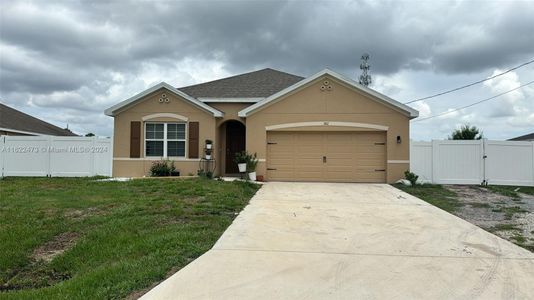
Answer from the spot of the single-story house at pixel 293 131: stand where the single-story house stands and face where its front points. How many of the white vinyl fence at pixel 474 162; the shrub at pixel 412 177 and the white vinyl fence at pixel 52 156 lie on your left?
2

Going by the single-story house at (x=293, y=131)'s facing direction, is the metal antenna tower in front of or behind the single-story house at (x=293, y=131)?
behind

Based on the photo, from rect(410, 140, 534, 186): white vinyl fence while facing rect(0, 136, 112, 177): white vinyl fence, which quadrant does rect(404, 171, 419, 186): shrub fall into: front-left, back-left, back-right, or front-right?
front-left

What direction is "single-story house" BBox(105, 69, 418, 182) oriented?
toward the camera

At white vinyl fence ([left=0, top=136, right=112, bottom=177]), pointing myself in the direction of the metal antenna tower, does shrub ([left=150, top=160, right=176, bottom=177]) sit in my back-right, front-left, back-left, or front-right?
front-right

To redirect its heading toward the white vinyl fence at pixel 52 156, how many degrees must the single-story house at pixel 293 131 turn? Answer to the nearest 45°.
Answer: approximately 90° to its right

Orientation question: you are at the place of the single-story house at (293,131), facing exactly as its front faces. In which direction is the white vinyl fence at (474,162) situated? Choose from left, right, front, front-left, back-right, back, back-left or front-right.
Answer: left

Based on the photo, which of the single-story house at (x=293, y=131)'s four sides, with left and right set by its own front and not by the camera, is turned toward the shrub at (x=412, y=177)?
left
